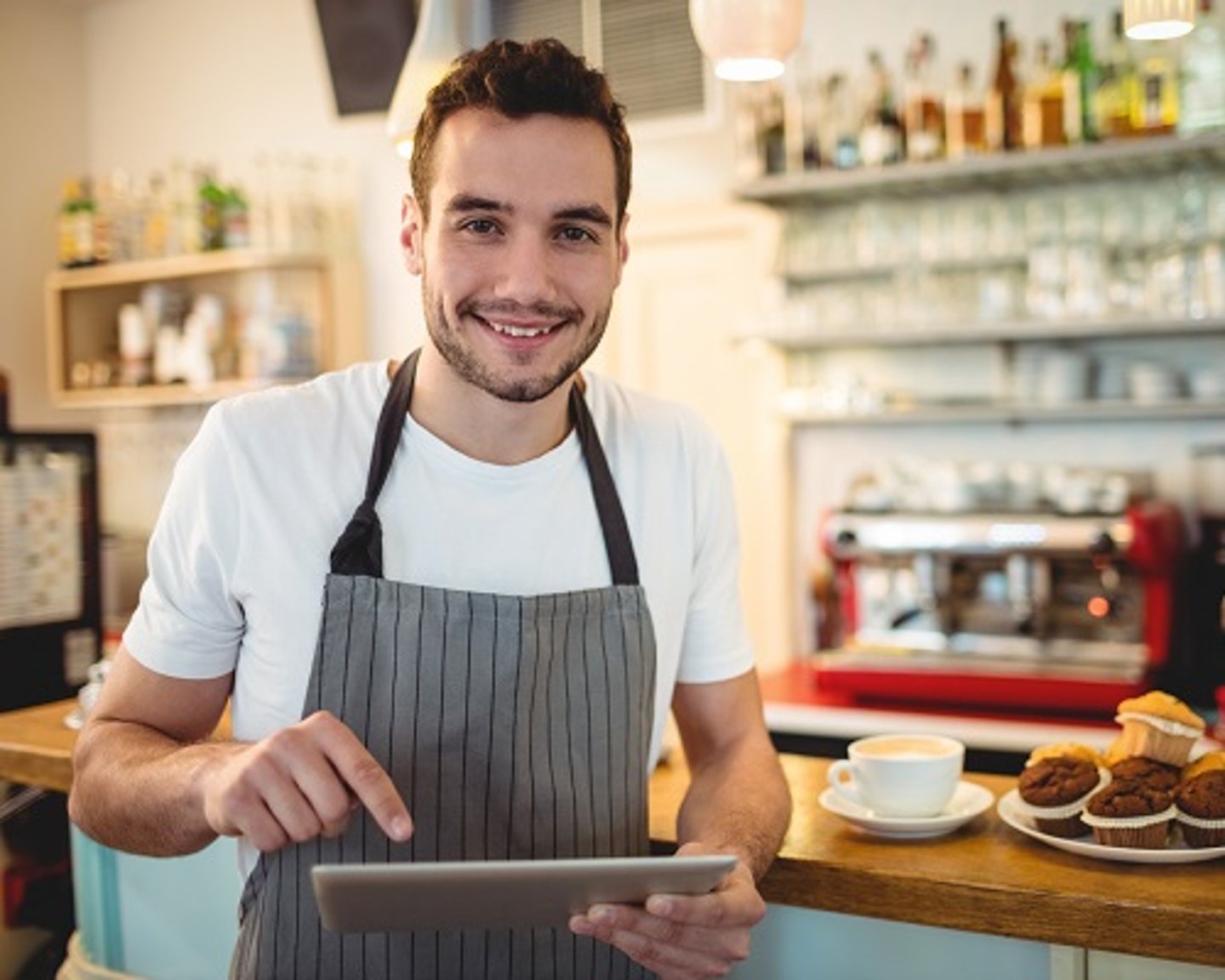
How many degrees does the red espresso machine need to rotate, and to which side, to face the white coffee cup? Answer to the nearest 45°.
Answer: approximately 45° to its left

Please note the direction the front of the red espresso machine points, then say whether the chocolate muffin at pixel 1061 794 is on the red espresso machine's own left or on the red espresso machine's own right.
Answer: on the red espresso machine's own left

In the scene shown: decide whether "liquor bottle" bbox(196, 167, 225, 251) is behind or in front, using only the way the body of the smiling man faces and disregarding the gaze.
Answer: behind

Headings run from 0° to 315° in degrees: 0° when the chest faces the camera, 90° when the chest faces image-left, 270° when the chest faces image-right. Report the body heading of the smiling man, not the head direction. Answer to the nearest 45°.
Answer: approximately 0°

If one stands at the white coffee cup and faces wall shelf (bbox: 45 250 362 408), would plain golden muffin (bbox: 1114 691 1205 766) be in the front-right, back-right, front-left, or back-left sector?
back-right

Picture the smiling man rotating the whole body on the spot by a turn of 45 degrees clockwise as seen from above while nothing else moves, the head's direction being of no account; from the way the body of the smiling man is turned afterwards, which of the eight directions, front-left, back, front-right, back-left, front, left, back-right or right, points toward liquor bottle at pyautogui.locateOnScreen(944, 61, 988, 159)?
back
